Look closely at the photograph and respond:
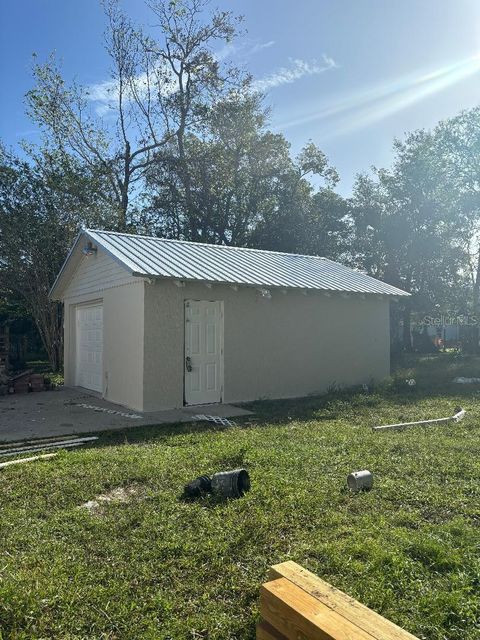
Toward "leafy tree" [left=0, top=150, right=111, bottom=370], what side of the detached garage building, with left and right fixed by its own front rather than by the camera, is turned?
right

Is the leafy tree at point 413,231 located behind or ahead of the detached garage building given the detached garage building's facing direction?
behind

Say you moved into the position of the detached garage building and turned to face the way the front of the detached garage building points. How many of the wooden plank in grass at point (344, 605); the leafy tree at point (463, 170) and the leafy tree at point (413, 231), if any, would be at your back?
2

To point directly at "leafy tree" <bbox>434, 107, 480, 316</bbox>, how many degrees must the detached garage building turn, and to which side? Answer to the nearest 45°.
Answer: approximately 180°

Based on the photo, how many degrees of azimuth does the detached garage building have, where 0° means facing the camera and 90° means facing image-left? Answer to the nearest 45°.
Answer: approximately 45°

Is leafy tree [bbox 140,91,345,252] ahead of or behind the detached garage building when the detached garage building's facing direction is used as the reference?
behind

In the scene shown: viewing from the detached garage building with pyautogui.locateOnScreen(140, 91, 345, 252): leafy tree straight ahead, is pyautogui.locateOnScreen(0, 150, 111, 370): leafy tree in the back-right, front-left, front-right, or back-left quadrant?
front-left

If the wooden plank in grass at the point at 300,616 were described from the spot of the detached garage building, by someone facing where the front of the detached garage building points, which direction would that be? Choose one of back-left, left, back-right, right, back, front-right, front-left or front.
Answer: front-left

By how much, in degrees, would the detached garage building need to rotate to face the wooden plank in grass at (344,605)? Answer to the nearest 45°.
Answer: approximately 45° to its left

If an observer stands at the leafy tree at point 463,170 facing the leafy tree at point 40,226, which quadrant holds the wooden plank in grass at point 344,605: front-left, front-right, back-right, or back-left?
front-left
